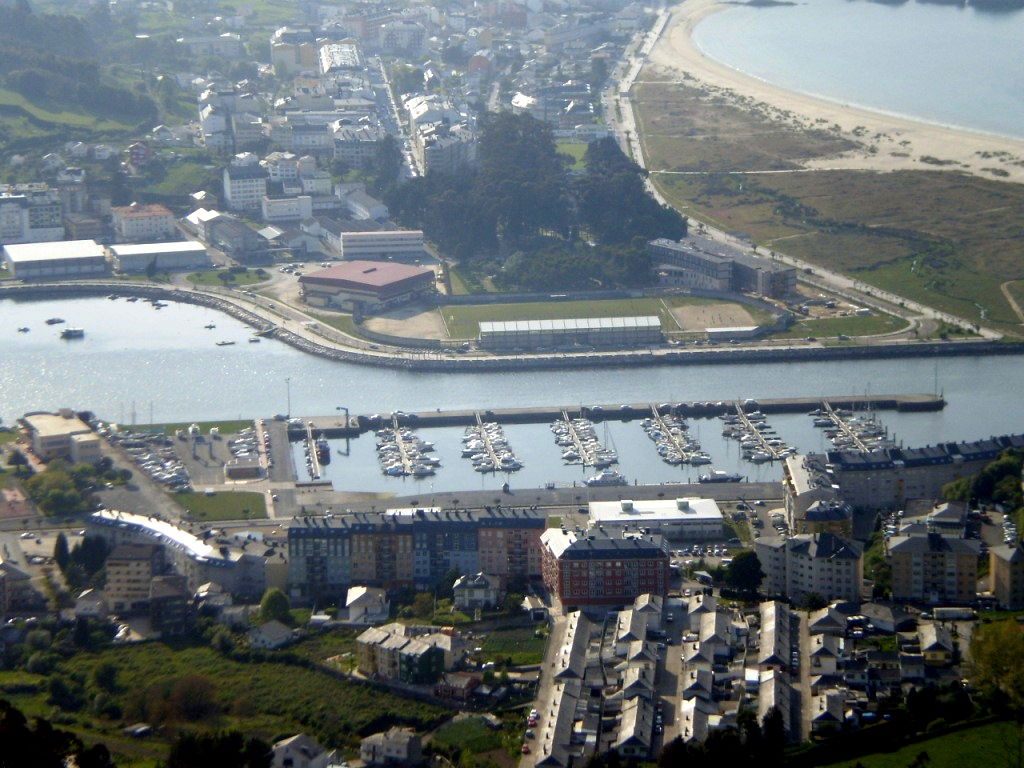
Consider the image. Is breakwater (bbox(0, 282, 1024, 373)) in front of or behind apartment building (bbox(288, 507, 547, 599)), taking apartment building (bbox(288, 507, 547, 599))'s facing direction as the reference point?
behind

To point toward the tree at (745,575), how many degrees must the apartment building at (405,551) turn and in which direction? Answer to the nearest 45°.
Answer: approximately 90° to its left

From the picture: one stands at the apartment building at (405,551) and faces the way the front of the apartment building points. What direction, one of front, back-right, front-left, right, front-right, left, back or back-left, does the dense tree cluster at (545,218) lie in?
back

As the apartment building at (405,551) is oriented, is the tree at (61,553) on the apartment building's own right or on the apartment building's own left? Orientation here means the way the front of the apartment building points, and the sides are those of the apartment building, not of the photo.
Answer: on the apartment building's own right

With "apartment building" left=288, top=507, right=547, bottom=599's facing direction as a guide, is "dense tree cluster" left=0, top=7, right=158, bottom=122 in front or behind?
behind

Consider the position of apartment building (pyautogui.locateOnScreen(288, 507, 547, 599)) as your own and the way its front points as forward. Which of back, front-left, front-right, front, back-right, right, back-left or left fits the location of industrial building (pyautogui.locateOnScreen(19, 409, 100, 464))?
back-right

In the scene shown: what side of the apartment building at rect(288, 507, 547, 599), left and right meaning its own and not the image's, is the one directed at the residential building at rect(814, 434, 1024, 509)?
left

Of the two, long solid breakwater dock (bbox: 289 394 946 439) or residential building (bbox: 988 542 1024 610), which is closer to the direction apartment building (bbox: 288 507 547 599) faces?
the residential building

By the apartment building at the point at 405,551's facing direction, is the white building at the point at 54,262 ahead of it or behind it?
behind

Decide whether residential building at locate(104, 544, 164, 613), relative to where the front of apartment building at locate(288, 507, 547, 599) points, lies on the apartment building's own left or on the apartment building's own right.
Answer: on the apartment building's own right

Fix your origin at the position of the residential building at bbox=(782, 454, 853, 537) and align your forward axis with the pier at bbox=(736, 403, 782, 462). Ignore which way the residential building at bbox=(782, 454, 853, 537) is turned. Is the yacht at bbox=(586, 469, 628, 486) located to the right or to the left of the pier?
left

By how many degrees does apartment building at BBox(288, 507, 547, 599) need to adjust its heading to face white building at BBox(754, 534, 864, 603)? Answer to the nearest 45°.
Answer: approximately 90° to its left

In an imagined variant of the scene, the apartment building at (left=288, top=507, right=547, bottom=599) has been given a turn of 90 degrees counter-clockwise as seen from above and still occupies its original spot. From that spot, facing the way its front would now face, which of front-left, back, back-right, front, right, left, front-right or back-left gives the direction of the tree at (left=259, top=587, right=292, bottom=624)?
back-right

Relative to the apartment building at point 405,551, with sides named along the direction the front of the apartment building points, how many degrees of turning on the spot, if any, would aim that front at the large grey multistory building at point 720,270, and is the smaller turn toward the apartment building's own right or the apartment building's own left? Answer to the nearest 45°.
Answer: approximately 135° to the apartment building's own left

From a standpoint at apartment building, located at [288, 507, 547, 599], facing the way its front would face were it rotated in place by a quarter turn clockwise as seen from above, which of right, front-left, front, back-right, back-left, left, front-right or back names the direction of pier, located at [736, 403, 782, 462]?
back-right

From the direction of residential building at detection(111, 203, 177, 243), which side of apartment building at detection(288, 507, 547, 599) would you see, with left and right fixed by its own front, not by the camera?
back

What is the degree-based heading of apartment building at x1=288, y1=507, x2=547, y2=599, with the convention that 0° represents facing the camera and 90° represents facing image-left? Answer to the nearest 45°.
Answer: approximately 0°

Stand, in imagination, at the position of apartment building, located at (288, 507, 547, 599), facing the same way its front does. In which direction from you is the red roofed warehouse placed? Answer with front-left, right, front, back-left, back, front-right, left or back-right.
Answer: back
